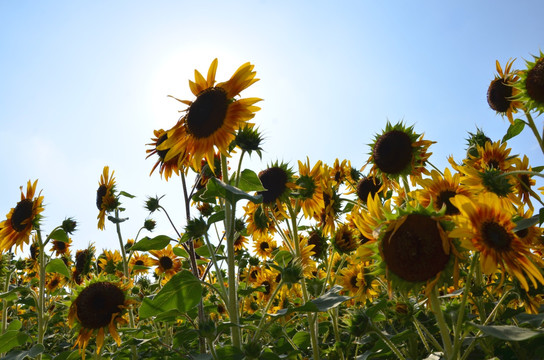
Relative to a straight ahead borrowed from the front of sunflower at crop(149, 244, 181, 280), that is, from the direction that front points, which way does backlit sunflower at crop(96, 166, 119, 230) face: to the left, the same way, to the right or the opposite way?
to the right

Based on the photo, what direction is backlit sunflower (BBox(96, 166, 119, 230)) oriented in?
to the viewer's left

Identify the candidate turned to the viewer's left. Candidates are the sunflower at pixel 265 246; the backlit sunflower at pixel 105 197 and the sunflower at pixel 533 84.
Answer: the backlit sunflower

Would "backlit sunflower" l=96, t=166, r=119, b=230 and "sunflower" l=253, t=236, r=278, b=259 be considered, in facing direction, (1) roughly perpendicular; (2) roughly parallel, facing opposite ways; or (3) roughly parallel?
roughly perpendicular

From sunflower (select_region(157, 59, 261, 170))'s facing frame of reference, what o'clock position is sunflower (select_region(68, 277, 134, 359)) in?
sunflower (select_region(68, 277, 134, 359)) is roughly at 3 o'clock from sunflower (select_region(157, 59, 261, 170)).

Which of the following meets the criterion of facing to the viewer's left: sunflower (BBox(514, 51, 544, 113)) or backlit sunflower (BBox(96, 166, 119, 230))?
the backlit sunflower

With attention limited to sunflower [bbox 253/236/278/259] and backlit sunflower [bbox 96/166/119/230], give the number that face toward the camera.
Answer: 1
